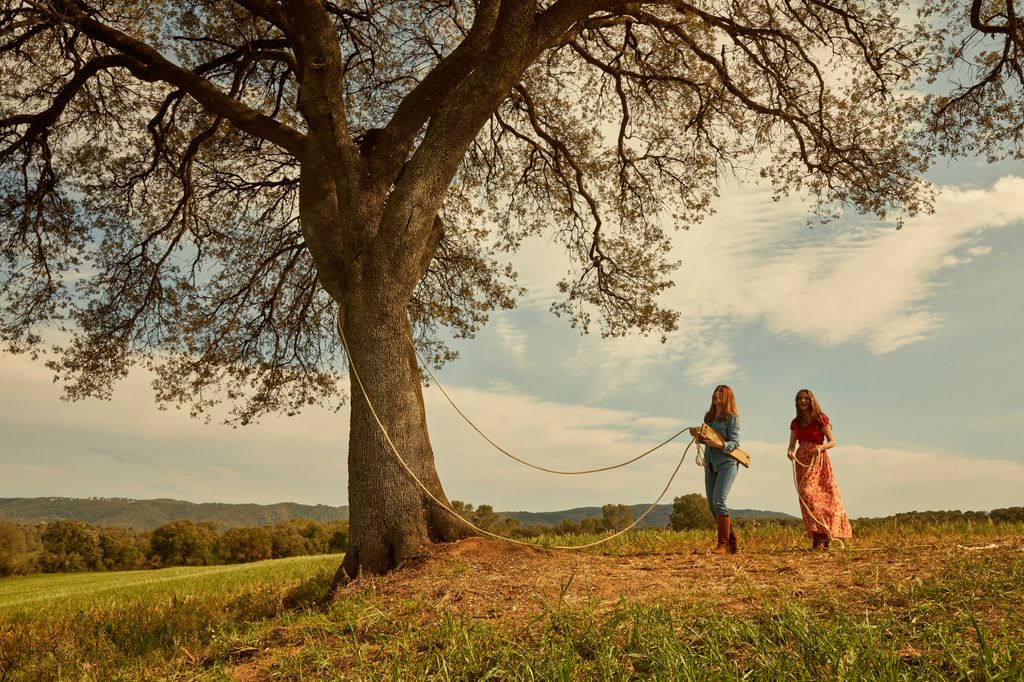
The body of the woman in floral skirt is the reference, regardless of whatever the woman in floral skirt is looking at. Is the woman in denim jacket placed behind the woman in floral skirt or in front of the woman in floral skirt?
in front

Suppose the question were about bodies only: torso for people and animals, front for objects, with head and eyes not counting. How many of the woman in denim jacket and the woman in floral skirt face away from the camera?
0

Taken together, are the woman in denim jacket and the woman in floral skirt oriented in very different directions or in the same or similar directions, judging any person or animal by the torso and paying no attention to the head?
same or similar directions

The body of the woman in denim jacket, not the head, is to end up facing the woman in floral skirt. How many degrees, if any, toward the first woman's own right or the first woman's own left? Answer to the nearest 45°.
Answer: approximately 180°

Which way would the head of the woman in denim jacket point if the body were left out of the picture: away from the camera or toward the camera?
toward the camera

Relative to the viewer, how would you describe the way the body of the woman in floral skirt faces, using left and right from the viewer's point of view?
facing the viewer and to the left of the viewer
